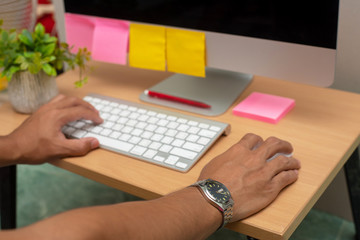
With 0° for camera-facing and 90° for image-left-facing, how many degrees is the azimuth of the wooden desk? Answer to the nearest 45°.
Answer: approximately 45°

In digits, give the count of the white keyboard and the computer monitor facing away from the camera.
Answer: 0
